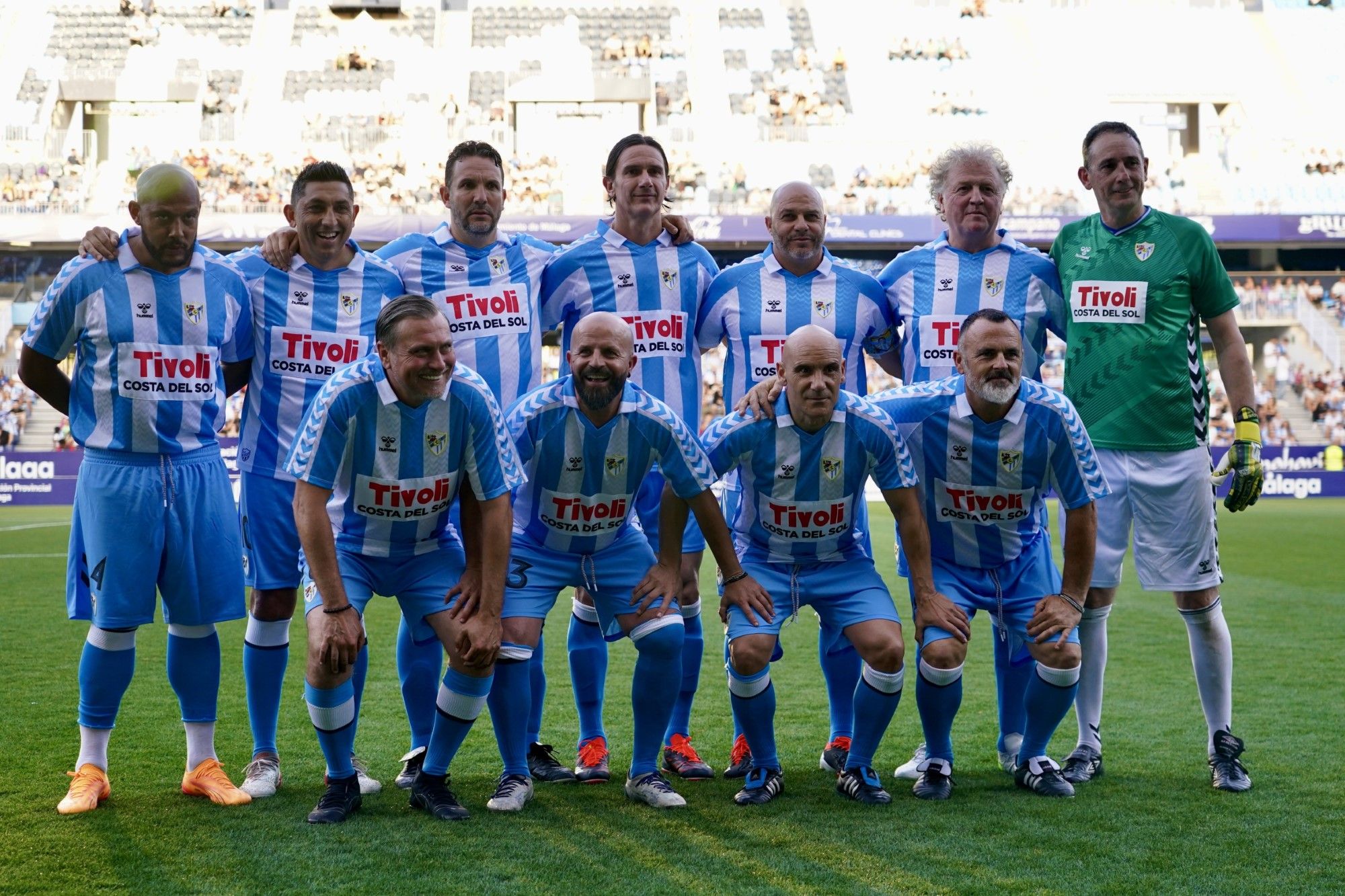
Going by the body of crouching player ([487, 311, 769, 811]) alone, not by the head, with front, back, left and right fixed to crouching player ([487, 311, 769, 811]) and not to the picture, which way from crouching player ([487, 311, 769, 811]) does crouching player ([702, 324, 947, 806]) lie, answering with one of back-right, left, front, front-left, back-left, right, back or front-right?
left

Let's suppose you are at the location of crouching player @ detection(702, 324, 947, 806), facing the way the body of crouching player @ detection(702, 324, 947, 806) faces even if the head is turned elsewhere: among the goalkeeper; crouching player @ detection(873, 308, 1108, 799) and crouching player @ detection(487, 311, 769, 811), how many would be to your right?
1

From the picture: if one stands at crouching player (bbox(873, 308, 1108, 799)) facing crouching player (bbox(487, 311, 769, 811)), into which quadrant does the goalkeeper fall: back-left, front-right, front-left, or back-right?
back-right

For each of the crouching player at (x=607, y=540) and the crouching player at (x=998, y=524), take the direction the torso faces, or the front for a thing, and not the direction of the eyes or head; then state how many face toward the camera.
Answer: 2

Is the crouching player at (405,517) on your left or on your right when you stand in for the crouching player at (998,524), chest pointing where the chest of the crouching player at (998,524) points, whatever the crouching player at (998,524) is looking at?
on your right

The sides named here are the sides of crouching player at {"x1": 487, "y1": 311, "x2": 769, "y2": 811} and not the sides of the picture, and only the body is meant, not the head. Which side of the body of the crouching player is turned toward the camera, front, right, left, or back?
front

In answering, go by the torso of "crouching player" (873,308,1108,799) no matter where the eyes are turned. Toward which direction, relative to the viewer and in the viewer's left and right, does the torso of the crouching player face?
facing the viewer

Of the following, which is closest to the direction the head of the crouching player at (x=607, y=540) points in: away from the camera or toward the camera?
toward the camera

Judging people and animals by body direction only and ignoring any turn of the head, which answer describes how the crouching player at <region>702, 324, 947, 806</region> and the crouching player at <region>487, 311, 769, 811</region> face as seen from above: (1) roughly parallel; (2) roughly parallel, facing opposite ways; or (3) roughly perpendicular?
roughly parallel

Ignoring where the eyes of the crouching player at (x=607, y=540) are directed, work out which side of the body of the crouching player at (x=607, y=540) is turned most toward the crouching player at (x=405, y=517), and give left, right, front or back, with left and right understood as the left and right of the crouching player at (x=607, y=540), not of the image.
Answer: right

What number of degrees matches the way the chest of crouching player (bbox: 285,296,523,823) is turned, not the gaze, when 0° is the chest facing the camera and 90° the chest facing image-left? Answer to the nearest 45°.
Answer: approximately 0°

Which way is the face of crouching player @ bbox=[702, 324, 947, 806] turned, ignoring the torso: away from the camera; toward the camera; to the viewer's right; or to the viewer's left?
toward the camera

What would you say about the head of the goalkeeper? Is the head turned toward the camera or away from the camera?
toward the camera

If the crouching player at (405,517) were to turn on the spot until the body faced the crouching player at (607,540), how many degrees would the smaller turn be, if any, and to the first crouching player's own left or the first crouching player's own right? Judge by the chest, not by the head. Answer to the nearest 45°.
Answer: approximately 90° to the first crouching player's own left
